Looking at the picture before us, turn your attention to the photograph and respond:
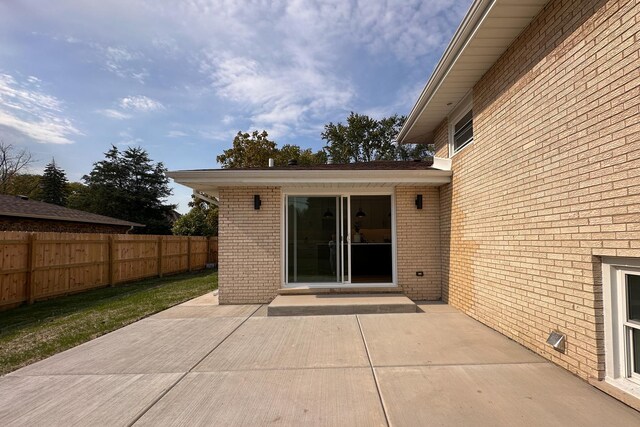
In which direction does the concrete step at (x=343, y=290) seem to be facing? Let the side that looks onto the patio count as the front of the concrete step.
toward the camera

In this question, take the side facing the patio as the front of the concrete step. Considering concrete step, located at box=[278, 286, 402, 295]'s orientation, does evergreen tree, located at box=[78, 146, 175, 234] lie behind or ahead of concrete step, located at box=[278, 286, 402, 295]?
behind

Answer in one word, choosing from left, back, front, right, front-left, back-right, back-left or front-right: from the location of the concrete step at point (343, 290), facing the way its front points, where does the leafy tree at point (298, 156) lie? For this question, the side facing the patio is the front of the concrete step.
back

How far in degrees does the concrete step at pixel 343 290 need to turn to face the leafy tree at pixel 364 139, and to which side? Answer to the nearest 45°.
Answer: approximately 180°

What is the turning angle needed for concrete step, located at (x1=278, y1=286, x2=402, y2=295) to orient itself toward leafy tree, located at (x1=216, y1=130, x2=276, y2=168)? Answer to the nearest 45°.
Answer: approximately 180°

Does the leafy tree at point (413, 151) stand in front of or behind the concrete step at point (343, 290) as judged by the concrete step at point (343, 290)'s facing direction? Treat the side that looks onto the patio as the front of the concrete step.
behind

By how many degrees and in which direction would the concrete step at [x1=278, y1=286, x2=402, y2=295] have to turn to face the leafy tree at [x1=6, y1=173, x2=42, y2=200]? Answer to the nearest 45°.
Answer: approximately 135° to its right

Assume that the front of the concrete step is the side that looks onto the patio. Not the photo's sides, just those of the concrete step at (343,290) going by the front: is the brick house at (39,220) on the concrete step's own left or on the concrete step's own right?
on the concrete step's own right

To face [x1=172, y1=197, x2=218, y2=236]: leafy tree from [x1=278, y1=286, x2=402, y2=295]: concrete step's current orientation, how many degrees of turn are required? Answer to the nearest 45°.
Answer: approximately 135° to its right
